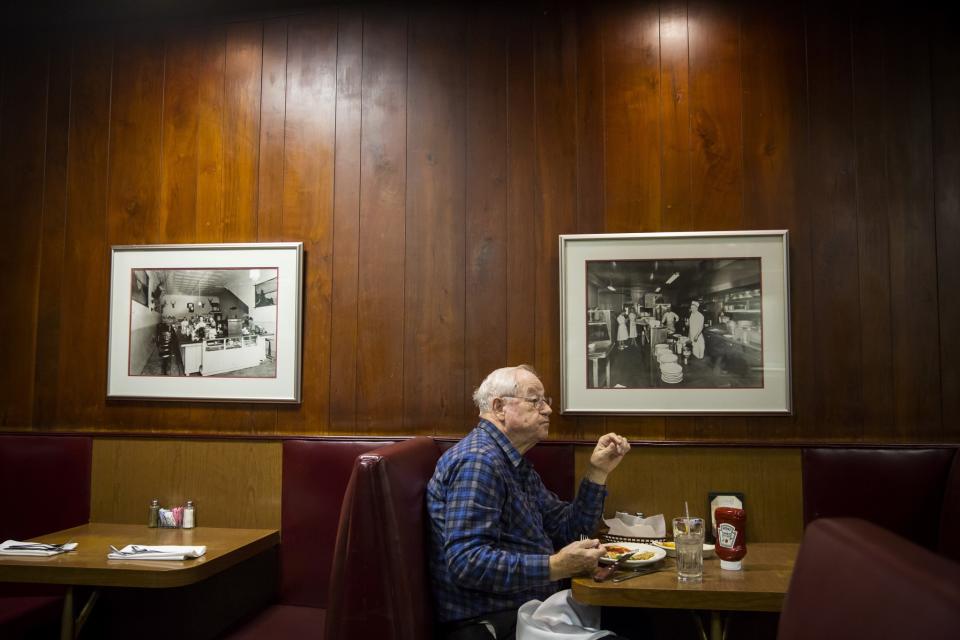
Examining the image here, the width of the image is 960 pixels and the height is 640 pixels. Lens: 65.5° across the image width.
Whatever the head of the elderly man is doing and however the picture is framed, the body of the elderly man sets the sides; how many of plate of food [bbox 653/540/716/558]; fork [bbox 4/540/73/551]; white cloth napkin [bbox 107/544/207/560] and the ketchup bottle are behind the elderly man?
2

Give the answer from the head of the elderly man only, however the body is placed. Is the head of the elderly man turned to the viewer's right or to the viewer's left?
to the viewer's right

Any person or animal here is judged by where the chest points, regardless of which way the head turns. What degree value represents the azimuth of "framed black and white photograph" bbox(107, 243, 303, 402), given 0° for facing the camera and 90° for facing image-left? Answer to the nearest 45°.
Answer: approximately 0°

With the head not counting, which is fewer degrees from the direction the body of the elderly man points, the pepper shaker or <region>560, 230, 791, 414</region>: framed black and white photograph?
the framed black and white photograph

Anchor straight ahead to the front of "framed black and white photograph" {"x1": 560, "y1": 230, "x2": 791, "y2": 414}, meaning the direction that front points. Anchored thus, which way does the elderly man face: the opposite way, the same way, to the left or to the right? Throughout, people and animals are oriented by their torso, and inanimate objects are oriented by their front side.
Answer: to the left

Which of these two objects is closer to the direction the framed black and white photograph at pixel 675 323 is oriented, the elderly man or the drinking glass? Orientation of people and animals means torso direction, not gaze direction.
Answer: the drinking glass

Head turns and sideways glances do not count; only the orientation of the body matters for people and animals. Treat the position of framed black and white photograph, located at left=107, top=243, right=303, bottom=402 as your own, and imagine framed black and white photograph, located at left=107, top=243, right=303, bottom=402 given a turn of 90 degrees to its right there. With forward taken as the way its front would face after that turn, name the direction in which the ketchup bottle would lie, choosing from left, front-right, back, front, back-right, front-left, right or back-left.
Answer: back-left

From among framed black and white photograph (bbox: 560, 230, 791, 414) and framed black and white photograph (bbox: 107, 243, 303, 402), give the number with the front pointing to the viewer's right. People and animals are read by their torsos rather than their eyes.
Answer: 0

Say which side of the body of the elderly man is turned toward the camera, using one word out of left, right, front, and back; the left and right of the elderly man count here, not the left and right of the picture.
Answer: right

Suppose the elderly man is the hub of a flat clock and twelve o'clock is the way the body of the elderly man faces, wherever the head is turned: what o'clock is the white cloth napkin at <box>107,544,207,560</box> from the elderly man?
The white cloth napkin is roughly at 6 o'clock from the elderly man.

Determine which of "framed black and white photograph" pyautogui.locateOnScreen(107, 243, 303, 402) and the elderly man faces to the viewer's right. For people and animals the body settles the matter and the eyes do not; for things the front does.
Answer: the elderly man

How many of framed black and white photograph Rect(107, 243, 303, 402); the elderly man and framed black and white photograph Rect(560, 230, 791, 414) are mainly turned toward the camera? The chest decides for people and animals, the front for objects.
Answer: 2

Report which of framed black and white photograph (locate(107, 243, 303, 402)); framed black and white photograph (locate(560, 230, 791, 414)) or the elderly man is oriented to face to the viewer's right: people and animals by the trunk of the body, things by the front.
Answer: the elderly man

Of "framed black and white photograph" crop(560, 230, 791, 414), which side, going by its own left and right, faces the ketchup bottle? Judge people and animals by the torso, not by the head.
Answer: front

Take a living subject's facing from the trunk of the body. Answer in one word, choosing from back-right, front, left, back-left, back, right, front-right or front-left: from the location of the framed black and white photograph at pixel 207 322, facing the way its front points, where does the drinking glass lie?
front-left

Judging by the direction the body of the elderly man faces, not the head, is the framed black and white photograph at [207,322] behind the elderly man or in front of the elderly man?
behind
